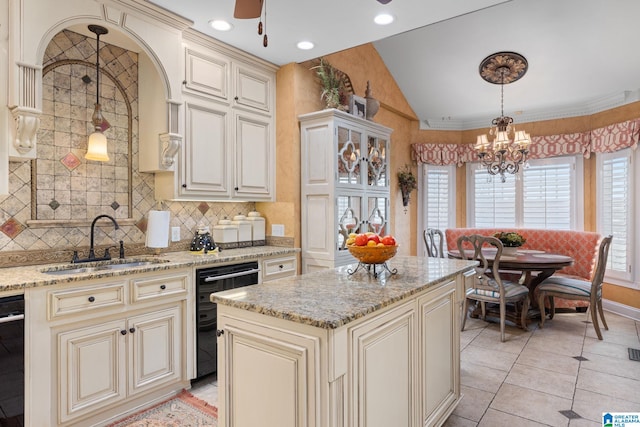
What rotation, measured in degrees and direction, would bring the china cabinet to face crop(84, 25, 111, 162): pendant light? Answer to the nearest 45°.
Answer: approximately 90° to its right

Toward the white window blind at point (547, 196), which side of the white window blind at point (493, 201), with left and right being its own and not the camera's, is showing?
left

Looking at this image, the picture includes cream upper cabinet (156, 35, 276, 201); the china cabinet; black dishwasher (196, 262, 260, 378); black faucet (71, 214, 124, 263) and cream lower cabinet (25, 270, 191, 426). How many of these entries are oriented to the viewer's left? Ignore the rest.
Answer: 0

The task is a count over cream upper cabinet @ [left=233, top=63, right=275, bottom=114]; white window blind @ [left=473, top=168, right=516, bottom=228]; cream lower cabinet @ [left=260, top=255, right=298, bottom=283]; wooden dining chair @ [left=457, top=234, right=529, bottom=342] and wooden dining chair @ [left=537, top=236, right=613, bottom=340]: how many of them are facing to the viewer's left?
1

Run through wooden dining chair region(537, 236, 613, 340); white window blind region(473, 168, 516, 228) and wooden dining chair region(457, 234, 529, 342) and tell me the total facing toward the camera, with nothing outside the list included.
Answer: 1

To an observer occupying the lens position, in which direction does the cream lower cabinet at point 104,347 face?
facing the viewer and to the right of the viewer

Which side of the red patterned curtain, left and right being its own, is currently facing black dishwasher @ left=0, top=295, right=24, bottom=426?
front

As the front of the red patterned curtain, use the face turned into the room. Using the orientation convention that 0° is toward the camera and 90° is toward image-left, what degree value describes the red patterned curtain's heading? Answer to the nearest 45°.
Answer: approximately 45°

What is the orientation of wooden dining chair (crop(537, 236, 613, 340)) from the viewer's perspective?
to the viewer's left

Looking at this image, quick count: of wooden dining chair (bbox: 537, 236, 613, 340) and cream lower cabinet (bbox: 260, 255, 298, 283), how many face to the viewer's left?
1
